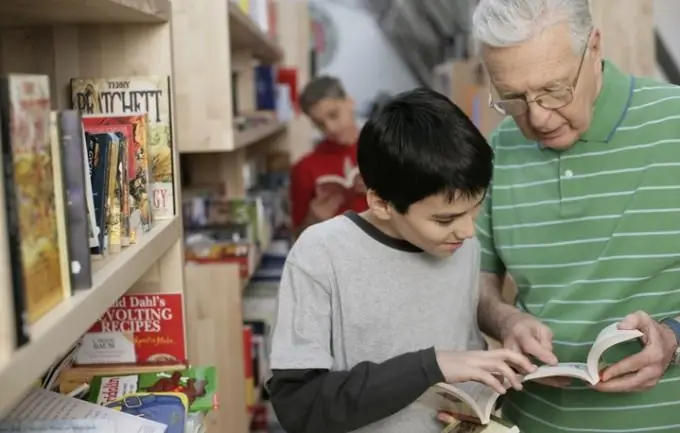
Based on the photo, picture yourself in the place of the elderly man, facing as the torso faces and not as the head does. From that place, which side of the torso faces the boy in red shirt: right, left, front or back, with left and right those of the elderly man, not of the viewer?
right

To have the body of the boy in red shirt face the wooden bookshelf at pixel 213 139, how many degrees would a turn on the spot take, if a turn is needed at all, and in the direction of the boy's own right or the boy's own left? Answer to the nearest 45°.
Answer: approximately 45° to the boy's own right

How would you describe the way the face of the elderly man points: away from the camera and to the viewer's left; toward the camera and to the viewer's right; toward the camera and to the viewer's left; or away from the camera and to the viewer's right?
toward the camera and to the viewer's left

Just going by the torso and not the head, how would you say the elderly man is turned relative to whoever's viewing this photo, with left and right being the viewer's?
facing the viewer and to the left of the viewer

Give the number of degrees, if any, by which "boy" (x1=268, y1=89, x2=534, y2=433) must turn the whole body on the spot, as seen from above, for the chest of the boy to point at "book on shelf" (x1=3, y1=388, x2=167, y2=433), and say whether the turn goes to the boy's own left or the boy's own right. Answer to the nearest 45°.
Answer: approximately 90° to the boy's own right

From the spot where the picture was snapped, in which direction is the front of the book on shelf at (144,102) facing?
facing the viewer

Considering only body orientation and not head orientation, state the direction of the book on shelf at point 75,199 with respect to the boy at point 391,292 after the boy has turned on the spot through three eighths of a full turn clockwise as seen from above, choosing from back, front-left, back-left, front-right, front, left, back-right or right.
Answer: front-left
